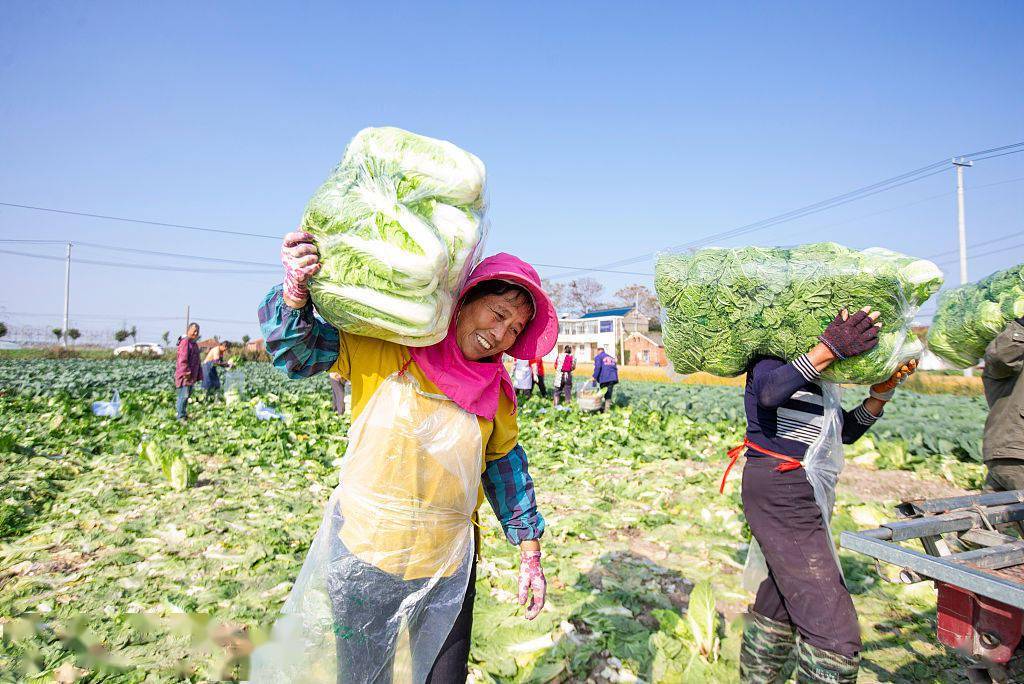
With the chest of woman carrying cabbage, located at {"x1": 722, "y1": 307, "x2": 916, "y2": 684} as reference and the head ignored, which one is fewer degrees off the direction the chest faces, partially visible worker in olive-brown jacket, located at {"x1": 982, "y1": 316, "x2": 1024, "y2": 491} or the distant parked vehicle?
the partially visible worker in olive-brown jacket

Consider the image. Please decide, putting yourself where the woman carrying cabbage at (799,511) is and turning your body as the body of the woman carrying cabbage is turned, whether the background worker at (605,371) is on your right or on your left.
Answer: on your left

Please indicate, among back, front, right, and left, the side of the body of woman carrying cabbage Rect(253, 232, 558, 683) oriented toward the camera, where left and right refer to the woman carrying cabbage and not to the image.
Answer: front

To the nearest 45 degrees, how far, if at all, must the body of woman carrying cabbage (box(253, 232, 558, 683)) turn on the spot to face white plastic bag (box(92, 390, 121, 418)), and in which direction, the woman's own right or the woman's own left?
approximately 135° to the woman's own right

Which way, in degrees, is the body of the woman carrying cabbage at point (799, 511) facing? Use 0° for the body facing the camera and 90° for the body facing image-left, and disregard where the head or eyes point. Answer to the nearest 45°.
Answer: approximately 270°

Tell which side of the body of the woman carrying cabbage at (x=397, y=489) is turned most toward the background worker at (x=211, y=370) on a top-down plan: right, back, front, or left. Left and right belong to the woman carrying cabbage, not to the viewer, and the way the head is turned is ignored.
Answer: back

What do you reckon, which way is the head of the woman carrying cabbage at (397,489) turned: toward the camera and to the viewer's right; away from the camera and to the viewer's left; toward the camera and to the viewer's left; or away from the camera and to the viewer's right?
toward the camera and to the viewer's left

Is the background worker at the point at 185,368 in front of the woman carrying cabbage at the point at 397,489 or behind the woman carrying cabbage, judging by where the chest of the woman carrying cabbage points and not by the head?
behind

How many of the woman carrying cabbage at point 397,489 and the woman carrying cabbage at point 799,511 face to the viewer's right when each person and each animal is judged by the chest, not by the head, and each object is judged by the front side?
1
